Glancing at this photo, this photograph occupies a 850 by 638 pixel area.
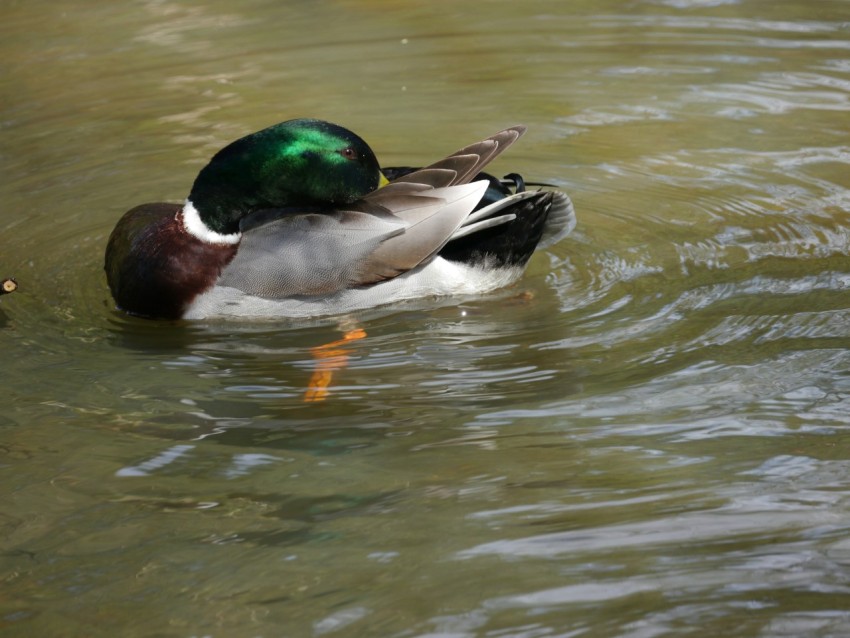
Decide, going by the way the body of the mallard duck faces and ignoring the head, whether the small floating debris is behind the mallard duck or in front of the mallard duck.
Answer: in front

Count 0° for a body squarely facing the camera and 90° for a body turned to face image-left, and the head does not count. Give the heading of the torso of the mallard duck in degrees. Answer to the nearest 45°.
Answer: approximately 90°
